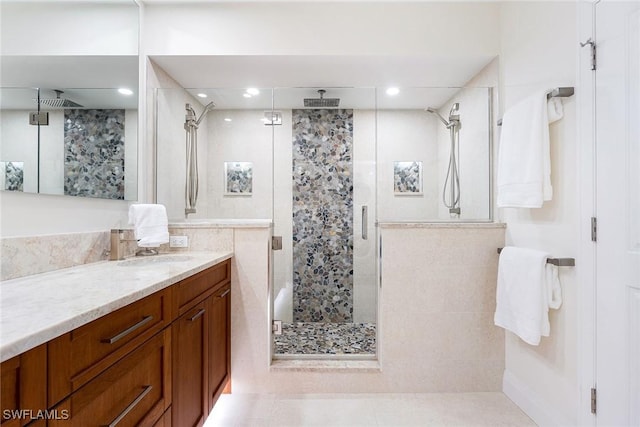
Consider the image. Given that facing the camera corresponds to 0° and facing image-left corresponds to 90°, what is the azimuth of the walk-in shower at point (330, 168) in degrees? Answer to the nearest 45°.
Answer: approximately 0°

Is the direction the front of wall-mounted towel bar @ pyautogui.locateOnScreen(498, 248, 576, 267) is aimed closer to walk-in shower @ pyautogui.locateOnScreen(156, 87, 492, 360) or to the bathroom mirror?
the bathroom mirror

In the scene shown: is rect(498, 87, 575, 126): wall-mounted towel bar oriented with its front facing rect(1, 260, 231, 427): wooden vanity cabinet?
yes

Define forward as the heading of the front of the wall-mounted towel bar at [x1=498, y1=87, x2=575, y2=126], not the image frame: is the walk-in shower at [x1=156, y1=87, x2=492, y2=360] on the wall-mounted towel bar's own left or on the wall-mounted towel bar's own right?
on the wall-mounted towel bar's own right

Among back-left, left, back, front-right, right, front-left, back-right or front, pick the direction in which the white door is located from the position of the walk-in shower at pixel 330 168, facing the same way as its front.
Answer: front-left

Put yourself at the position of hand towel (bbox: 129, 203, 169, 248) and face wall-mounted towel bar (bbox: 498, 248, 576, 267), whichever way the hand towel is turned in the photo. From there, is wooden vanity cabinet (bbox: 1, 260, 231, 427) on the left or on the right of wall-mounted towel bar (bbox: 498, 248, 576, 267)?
right

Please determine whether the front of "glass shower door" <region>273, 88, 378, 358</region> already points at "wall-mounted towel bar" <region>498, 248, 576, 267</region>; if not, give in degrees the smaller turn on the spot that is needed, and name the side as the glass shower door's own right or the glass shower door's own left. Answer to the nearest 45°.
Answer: approximately 45° to the glass shower door's own left

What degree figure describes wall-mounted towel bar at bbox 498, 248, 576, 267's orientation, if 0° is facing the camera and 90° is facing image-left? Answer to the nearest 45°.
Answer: approximately 45°

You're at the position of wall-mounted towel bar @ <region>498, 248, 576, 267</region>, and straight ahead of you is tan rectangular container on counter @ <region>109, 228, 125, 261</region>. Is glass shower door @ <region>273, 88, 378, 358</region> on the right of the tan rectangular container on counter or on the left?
right

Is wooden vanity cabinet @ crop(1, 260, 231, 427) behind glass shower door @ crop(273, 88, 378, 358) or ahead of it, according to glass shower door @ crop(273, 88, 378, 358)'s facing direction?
ahead
